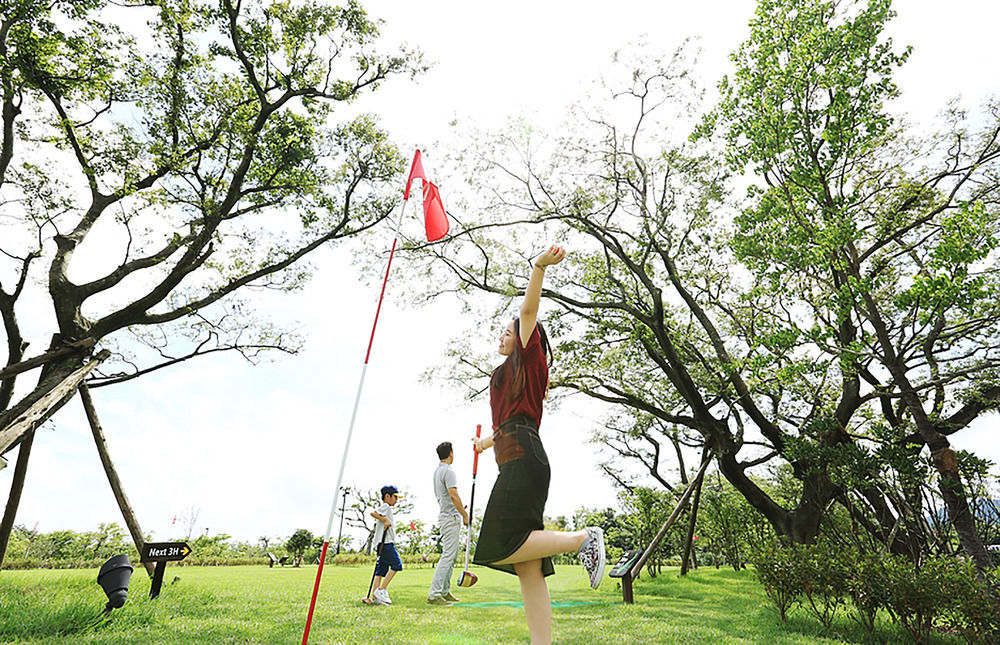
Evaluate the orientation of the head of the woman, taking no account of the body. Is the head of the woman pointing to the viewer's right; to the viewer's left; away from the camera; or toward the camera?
to the viewer's left

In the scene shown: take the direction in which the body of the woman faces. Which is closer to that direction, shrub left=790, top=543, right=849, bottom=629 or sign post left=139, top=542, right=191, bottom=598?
the sign post

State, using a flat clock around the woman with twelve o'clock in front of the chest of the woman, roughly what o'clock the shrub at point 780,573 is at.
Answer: The shrub is roughly at 4 o'clock from the woman.

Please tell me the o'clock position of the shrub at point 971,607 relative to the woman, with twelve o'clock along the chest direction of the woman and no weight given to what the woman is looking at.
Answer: The shrub is roughly at 5 o'clock from the woman.

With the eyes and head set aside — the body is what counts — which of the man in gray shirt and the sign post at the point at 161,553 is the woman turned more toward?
the sign post

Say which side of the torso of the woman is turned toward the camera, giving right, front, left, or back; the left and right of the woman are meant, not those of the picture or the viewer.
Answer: left

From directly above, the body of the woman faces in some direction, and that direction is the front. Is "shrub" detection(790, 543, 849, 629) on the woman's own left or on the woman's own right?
on the woman's own right

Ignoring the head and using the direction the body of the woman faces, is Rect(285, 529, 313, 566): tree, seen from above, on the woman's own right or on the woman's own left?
on the woman's own right

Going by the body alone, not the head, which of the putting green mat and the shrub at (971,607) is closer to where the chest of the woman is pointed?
the putting green mat

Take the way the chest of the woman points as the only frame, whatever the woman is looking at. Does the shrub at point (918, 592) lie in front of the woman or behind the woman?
behind

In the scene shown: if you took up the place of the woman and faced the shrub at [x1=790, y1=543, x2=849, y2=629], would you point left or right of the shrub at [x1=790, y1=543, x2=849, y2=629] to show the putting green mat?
left

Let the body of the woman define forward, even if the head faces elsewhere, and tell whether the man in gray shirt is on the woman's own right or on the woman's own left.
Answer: on the woman's own right

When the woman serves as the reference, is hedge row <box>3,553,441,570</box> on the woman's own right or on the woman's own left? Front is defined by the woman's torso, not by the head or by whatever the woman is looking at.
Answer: on the woman's own right

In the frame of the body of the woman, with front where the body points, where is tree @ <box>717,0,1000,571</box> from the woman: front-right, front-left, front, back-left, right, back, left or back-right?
back-right
